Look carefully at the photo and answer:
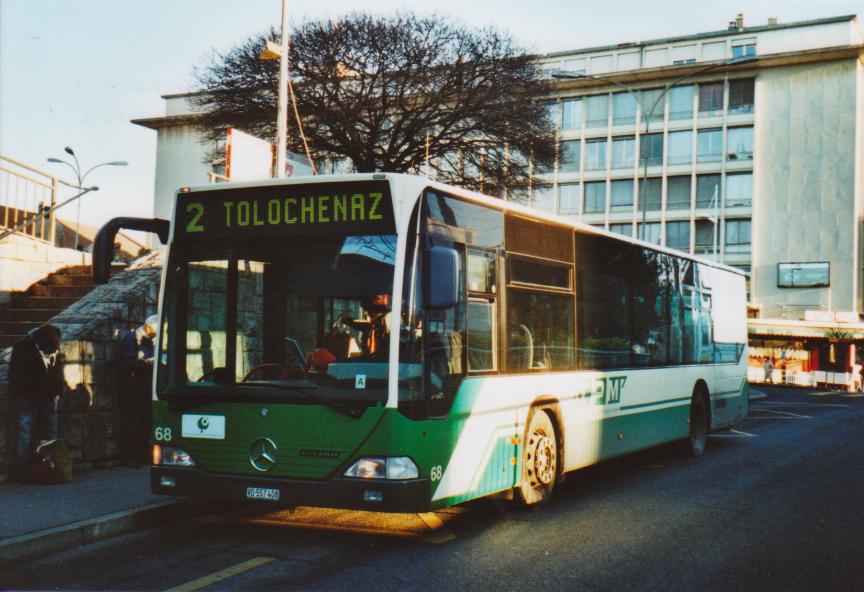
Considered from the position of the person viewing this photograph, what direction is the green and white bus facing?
facing the viewer and to the left of the viewer

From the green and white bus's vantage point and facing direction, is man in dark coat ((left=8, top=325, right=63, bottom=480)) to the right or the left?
on its right

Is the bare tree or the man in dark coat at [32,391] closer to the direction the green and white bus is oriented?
the man in dark coat

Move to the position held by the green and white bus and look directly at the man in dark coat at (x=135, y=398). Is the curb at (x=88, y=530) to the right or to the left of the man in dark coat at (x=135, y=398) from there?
left

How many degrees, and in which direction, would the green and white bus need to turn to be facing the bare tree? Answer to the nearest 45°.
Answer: approximately 135° to its right

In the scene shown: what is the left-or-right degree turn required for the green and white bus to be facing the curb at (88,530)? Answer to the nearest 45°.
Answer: approximately 45° to its right

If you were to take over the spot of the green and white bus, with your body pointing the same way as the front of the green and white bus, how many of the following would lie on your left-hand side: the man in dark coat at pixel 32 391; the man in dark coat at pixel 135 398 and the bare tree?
0

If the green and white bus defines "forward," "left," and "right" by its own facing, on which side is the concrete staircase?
on its right

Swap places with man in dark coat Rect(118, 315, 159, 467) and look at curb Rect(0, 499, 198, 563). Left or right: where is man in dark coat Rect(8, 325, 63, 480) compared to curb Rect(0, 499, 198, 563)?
right
